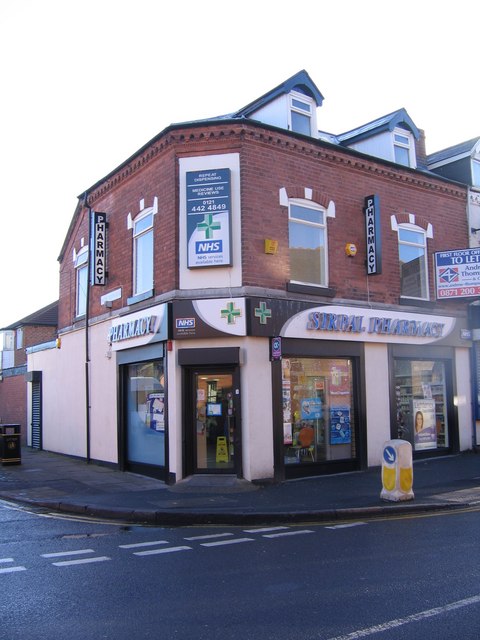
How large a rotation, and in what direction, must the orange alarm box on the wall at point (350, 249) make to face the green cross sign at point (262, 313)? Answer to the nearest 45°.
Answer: approximately 90° to its right

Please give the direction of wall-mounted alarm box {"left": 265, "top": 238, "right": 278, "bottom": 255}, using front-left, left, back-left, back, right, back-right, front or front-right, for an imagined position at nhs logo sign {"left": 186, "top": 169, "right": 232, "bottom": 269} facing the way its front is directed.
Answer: left

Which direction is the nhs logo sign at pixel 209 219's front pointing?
toward the camera

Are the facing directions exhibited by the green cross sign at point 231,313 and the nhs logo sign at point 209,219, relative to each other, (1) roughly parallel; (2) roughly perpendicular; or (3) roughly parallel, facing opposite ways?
roughly parallel

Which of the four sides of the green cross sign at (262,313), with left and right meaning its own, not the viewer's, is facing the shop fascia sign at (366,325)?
left

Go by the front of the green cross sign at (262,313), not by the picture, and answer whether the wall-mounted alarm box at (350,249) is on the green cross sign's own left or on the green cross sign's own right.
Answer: on the green cross sign's own left

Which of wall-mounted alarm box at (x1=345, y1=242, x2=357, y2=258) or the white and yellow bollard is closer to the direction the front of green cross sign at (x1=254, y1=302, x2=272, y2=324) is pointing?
the white and yellow bollard

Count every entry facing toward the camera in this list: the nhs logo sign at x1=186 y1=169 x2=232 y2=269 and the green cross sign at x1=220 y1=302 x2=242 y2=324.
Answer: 2

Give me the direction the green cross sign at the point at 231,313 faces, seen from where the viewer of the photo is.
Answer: facing the viewer

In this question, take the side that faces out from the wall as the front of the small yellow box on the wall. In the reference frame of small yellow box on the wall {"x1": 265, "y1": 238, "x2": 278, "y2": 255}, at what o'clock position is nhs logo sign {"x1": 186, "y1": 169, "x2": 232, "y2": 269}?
The nhs logo sign is roughly at 4 o'clock from the small yellow box on the wall.

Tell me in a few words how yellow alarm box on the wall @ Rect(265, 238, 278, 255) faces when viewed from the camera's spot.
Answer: facing the viewer and to the right of the viewer
